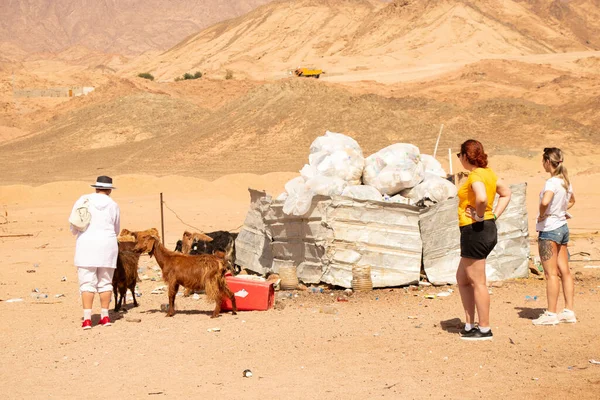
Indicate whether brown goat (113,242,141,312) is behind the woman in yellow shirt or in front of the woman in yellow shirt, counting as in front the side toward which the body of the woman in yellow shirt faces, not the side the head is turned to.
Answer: in front

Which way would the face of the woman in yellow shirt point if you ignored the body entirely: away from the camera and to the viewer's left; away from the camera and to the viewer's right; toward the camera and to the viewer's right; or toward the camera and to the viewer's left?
away from the camera and to the viewer's left

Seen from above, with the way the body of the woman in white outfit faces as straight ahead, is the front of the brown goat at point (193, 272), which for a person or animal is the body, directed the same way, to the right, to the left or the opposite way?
to the left

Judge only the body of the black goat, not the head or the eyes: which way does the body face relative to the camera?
to the viewer's left

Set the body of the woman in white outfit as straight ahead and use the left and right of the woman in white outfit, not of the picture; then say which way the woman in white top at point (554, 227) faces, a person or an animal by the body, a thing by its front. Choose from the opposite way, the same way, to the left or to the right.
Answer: the same way

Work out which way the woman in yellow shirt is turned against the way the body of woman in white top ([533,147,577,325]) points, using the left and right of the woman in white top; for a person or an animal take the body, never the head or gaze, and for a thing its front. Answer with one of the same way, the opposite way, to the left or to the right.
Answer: the same way

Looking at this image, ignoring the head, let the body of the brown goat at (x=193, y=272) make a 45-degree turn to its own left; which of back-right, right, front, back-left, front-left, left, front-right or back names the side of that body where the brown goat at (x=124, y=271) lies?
right

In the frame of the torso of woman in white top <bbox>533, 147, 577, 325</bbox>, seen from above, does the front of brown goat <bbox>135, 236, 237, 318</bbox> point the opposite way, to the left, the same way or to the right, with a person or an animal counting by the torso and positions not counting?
to the left

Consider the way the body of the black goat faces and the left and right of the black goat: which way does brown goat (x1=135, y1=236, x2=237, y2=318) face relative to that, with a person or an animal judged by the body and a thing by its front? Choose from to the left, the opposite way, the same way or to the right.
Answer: the same way

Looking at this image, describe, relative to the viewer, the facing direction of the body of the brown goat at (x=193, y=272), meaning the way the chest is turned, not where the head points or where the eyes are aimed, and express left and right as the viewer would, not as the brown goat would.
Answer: facing to the left of the viewer

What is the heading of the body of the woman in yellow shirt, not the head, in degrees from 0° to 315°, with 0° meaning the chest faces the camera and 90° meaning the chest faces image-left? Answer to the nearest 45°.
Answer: approximately 135°

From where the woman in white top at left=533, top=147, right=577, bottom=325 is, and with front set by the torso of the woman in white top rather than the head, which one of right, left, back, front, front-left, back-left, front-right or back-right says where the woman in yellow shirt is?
left
